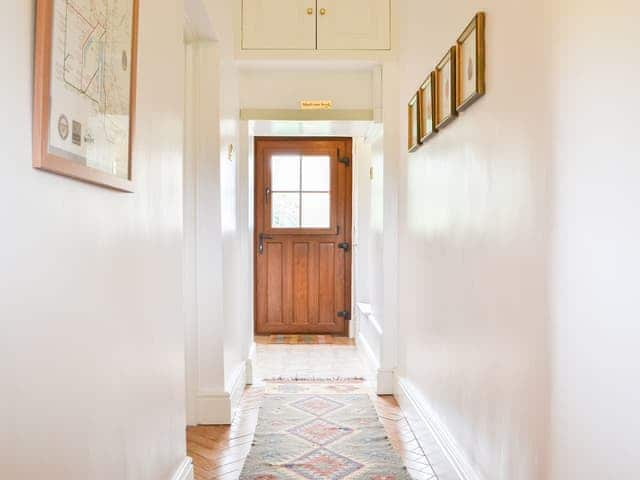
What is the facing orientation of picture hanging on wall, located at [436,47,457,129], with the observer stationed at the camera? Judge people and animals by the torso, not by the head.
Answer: facing to the left of the viewer

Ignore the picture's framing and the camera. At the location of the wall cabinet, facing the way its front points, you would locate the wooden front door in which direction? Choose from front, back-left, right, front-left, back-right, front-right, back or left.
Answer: back

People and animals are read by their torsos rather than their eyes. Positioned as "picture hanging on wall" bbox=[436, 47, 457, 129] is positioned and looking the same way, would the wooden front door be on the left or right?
on its right

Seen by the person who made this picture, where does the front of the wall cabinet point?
facing the viewer

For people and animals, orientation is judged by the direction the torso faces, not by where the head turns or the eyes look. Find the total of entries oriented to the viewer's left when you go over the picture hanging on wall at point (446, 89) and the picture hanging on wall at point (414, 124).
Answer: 2

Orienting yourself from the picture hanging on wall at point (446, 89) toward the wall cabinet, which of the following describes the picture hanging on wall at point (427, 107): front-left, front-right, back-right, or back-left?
front-right

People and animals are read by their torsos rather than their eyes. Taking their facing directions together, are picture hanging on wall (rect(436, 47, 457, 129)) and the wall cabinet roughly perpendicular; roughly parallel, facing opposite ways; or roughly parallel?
roughly perpendicular

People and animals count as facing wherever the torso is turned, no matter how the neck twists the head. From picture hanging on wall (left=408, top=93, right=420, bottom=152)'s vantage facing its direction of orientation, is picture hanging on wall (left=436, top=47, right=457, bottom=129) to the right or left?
on its left

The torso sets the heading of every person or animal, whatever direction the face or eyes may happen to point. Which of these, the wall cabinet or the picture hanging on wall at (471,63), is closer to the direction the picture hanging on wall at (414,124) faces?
the wall cabinet

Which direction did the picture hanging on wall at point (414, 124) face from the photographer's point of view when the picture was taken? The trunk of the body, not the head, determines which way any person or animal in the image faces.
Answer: facing to the left of the viewer

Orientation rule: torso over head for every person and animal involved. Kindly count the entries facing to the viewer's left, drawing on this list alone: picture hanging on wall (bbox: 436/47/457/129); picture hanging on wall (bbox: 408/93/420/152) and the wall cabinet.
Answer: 2

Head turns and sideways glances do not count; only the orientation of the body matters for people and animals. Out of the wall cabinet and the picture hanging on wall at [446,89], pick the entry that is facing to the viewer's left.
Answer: the picture hanging on wall

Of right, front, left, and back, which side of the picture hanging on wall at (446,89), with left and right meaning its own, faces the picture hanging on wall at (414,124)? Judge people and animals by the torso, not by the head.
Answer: right

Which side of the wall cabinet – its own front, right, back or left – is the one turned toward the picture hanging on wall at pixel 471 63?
front

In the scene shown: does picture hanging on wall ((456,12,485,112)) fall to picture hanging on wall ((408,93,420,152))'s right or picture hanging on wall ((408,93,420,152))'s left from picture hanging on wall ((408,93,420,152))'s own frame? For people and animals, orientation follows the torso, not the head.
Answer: on its left
